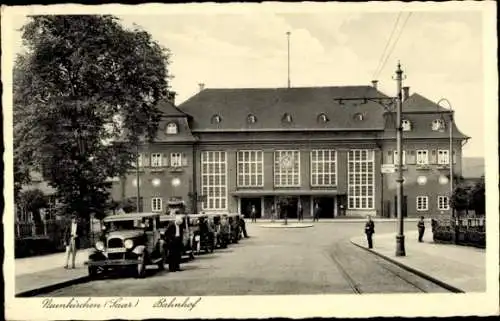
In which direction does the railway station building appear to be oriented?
toward the camera

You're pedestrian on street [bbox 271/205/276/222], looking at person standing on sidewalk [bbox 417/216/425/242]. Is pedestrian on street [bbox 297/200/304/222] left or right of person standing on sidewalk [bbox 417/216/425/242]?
left

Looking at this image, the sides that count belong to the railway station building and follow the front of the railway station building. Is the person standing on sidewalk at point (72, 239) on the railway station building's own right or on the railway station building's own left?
on the railway station building's own right

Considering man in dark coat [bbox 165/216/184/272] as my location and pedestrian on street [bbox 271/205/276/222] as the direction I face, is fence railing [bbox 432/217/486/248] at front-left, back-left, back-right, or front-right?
front-right
